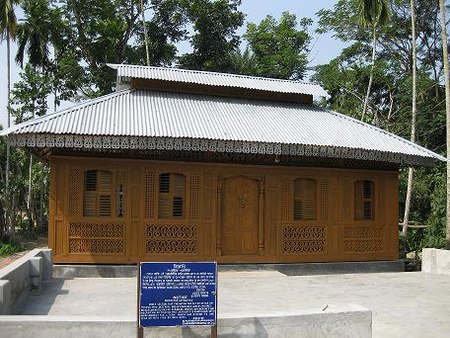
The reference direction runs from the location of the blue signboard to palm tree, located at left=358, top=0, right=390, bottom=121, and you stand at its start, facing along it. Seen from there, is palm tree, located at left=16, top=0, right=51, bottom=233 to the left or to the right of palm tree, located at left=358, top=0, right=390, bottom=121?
left

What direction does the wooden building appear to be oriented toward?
toward the camera

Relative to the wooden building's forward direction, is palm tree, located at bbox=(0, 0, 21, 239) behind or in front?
behind

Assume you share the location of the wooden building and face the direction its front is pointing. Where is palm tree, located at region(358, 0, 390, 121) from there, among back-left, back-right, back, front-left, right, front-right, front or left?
back-left

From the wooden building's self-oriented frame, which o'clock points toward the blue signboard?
The blue signboard is roughly at 12 o'clock from the wooden building.

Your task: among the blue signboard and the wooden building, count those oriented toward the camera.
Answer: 2

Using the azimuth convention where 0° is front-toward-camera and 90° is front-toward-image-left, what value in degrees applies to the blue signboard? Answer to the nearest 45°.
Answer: approximately 0°

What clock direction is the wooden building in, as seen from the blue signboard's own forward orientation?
The wooden building is roughly at 6 o'clock from the blue signboard.
